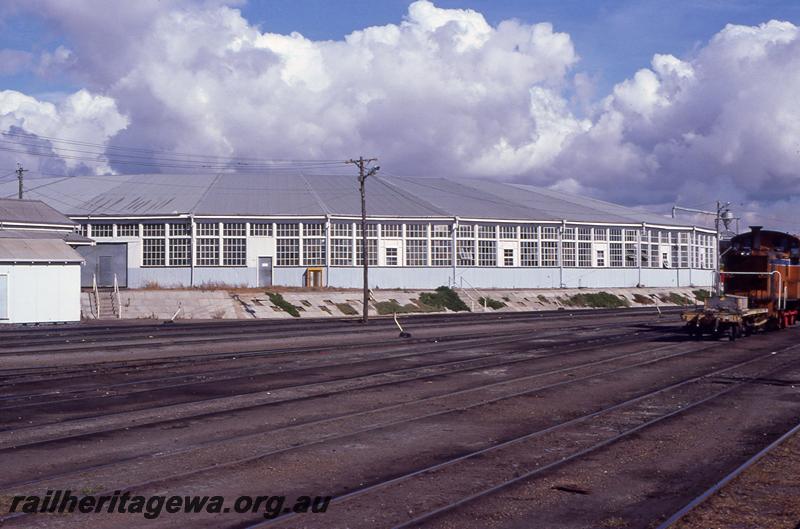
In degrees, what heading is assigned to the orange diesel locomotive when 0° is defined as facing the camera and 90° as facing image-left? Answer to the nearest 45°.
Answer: approximately 45°

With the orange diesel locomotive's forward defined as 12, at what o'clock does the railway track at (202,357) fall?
The railway track is roughly at 12 o'clock from the orange diesel locomotive.

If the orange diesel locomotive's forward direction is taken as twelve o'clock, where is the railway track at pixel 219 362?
The railway track is roughly at 12 o'clock from the orange diesel locomotive.

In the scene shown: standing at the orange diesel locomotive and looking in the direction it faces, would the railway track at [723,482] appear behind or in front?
in front

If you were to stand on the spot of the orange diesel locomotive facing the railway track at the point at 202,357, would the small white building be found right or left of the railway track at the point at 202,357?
right

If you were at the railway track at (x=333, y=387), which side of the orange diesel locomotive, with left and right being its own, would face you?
front

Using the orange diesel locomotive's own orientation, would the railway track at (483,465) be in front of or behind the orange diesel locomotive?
in front

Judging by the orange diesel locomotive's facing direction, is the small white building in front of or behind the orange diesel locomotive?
in front
